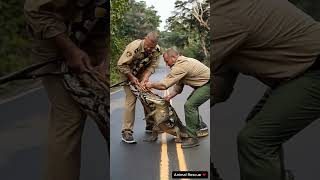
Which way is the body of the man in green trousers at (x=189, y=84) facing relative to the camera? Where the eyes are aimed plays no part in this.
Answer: to the viewer's left

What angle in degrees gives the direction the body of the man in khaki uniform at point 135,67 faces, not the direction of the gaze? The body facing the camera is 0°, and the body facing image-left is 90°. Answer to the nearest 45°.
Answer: approximately 315°
